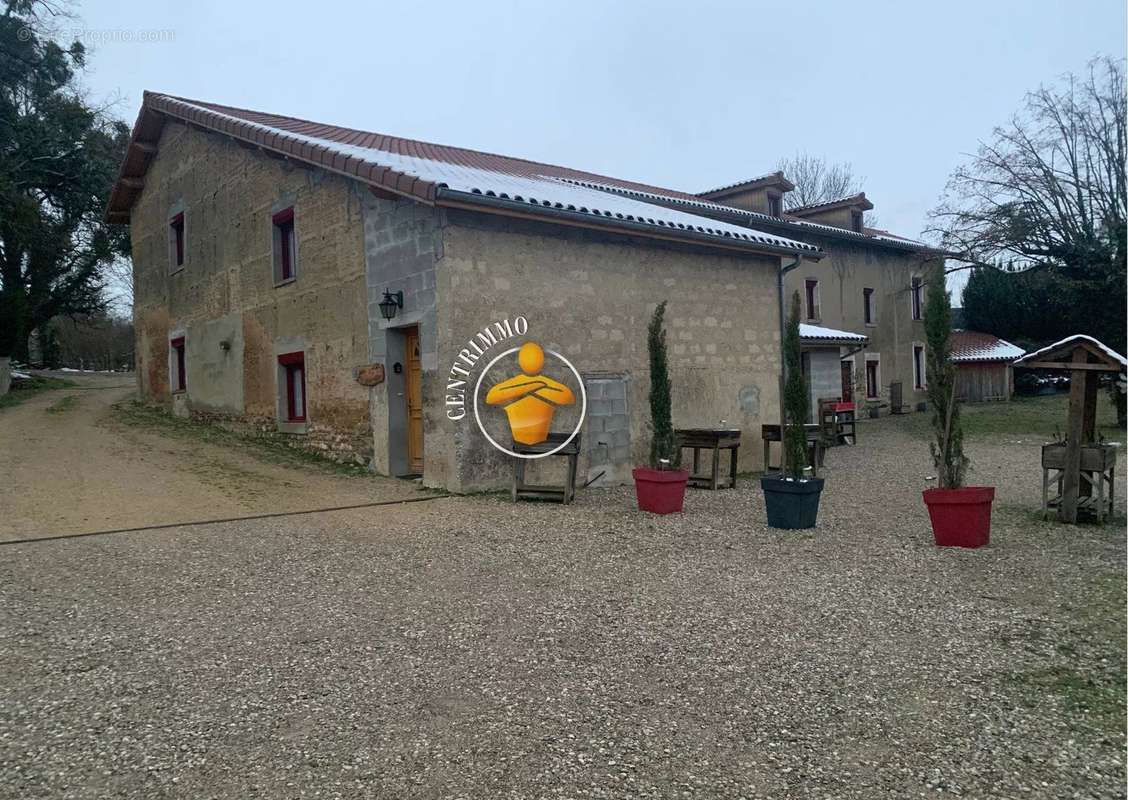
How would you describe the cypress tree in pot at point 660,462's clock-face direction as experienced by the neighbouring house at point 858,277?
The cypress tree in pot is roughly at 2 o'clock from the neighbouring house.

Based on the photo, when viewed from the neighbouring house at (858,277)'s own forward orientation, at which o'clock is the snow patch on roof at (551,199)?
The snow patch on roof is roughly at 2 o'clock from the neighbouring house.

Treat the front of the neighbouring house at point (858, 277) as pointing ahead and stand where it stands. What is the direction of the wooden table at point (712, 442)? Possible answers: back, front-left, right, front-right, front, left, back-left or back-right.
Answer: front-right

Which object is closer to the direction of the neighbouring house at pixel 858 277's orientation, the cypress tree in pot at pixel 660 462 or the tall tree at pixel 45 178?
the cypress tree in pot

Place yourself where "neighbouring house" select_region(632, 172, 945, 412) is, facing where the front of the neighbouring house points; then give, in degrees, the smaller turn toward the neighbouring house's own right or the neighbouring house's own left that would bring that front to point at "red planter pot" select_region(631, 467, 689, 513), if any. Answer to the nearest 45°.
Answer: approximately 45° to the neighbouring house's own right

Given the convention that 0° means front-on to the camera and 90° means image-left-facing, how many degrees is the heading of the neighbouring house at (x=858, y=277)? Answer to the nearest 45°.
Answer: approximately 315°

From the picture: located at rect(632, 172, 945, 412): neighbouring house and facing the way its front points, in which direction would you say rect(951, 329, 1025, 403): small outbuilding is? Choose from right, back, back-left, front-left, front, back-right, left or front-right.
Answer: left

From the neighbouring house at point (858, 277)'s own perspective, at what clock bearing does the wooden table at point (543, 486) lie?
The wooden table is roughly at 2 o'clock from the neighbouring house.

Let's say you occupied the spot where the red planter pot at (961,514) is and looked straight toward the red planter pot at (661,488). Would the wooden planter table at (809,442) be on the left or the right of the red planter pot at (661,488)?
right
